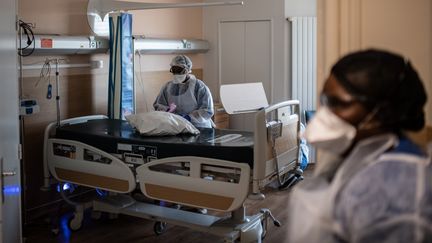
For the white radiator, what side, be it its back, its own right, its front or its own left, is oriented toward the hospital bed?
front

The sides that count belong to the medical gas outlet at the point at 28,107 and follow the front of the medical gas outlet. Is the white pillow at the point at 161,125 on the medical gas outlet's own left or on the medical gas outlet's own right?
on the medical gas outlet's own left

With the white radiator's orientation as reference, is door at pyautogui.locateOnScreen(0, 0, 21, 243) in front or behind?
in front

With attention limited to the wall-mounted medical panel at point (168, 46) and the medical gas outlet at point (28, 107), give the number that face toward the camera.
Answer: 2

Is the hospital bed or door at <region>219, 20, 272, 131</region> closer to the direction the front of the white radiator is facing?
the hospital bed

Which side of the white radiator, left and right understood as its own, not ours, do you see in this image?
front

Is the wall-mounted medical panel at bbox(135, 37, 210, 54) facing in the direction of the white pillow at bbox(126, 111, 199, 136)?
yes

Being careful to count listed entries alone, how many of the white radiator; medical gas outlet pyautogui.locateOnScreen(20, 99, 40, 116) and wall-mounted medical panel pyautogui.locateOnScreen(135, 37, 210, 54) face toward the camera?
3

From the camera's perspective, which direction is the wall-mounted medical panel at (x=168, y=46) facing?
toward the camera

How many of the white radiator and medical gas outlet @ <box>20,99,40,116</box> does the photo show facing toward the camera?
2
